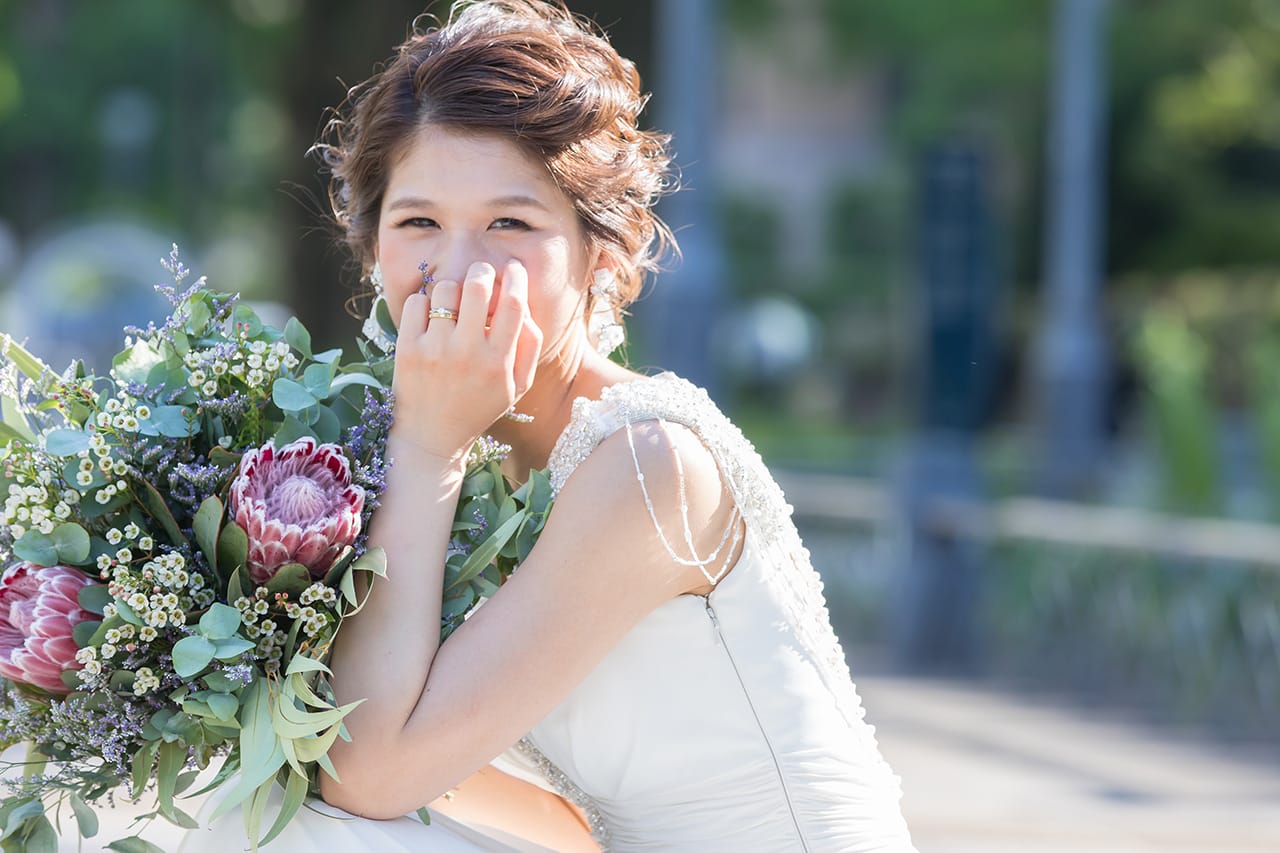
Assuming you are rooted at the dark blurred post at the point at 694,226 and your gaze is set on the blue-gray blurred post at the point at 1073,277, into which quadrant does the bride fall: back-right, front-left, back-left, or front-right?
back-right

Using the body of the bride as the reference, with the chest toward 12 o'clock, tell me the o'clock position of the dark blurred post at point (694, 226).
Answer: The dark blurred post is roughly at 3 o'clock from the bride.

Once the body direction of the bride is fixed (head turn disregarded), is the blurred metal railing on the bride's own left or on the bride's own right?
on the bride's own right

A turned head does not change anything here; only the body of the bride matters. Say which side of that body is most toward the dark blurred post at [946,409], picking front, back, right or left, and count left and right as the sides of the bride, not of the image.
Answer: right

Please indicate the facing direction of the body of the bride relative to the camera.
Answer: to the viewer's left
